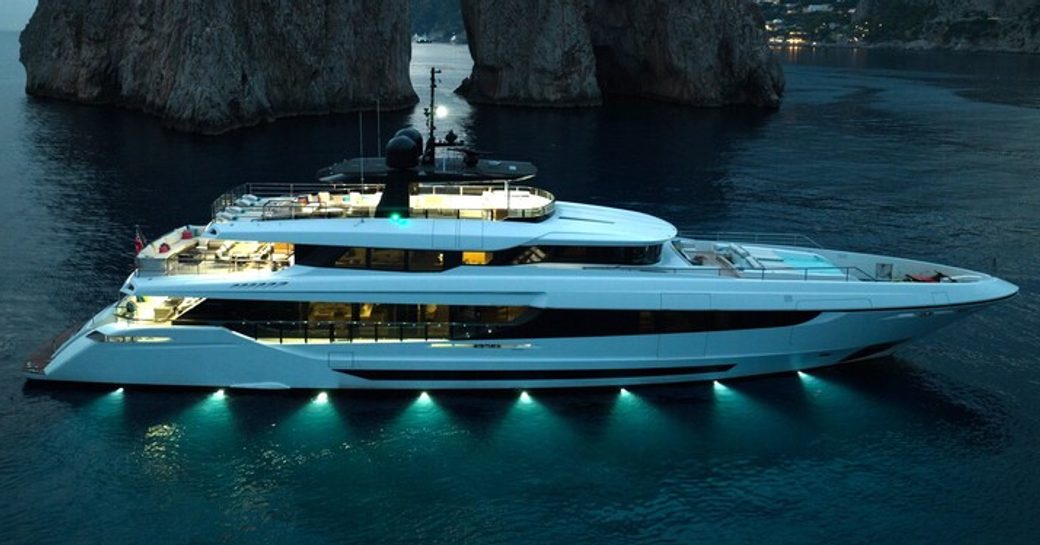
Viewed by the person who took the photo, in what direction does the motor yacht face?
facing to the right of the viewer
